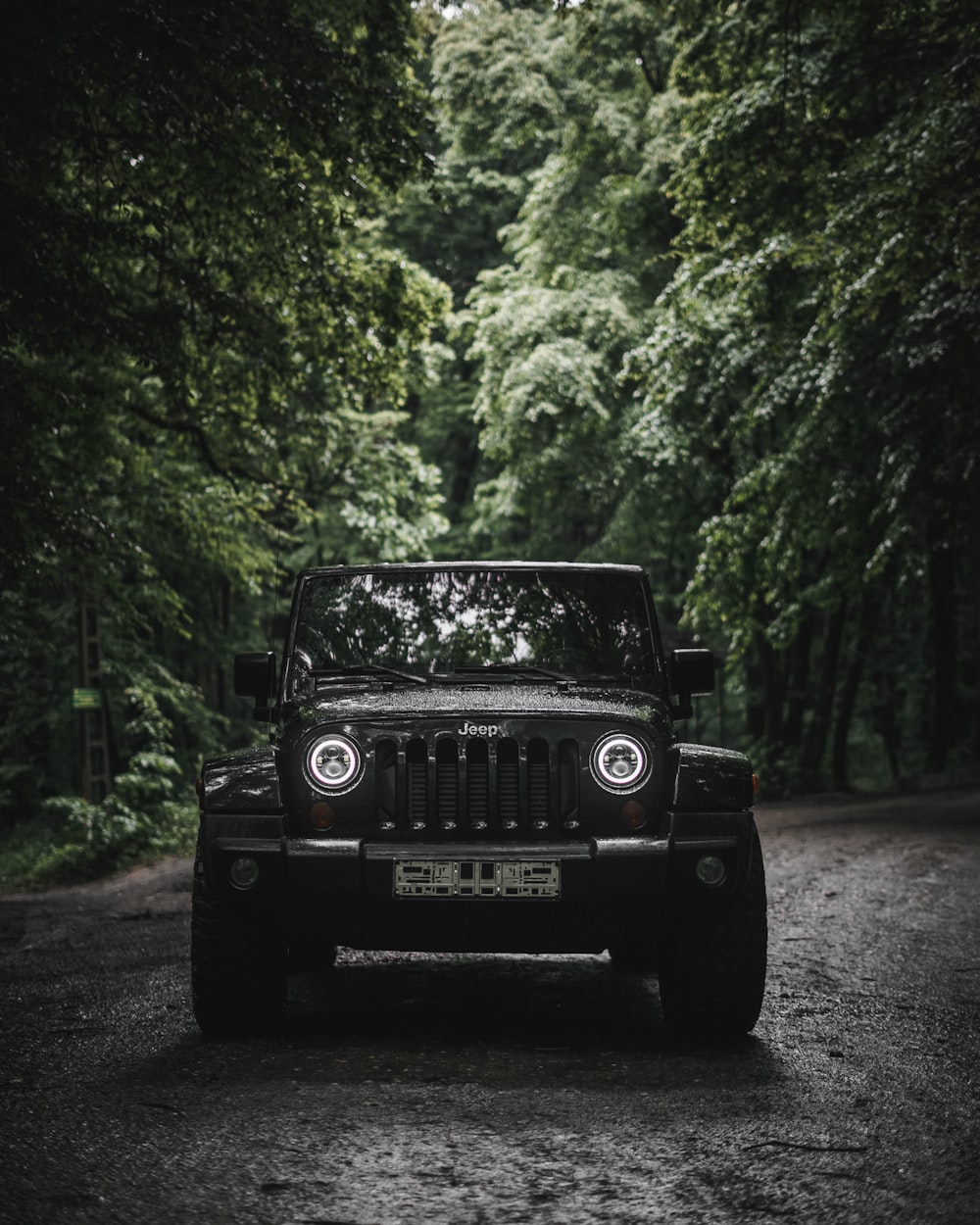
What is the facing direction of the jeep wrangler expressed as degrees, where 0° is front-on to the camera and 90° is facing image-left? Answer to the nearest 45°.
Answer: approximately 0°

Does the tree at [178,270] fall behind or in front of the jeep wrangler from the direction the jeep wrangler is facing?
behind

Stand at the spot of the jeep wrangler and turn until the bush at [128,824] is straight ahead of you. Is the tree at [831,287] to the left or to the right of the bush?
right
